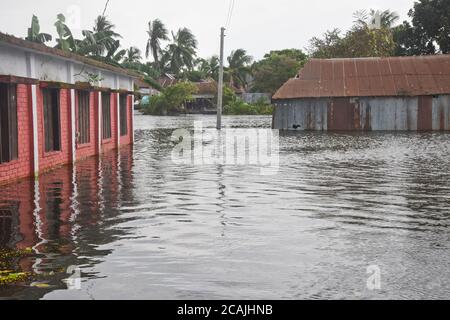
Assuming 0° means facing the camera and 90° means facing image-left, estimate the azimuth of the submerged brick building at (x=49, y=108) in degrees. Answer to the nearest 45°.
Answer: approximately 315°
